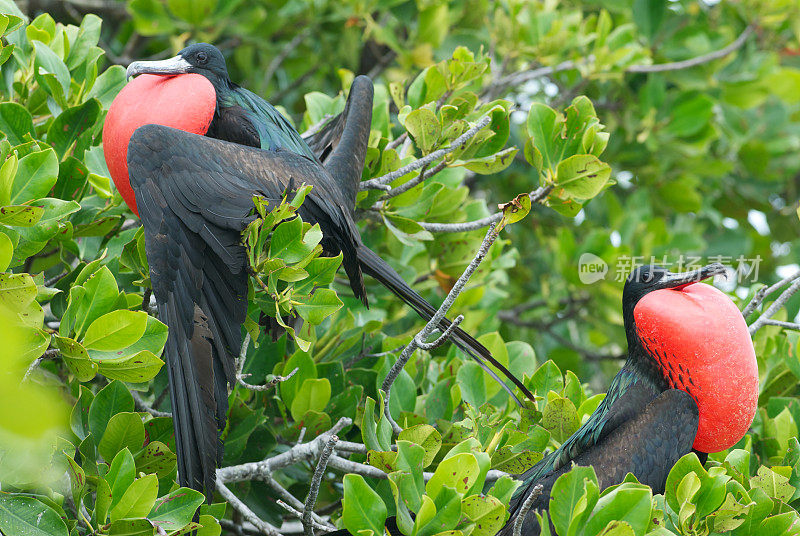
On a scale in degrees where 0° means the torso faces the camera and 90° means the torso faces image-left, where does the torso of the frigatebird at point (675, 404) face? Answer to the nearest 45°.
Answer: approximately 270°

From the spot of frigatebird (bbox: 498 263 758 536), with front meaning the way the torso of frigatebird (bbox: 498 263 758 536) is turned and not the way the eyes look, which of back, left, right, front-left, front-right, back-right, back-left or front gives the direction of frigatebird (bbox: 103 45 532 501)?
back
